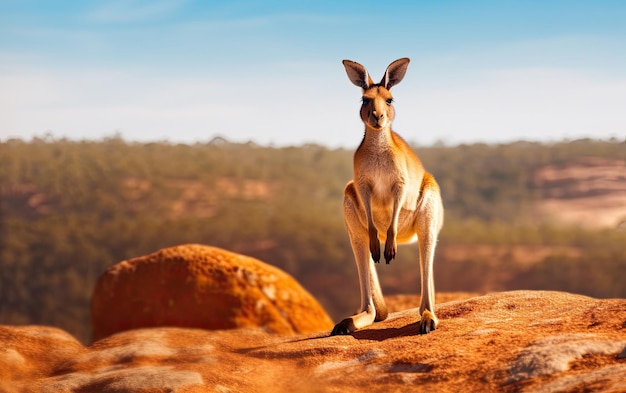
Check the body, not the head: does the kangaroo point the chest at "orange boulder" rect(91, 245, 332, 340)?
no

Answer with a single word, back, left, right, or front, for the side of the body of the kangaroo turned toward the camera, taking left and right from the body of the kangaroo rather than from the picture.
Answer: front
